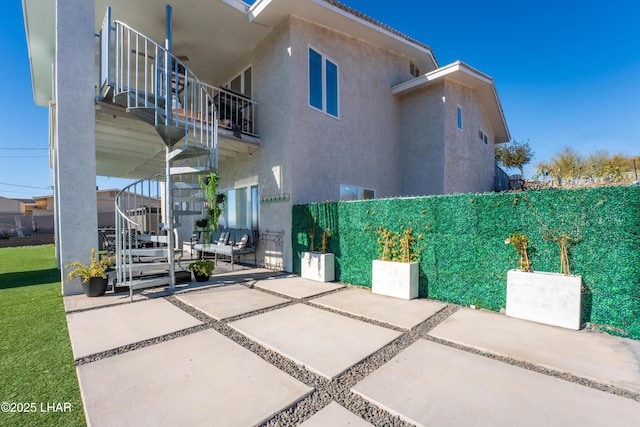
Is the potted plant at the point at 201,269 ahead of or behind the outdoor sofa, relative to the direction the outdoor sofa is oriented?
ahead

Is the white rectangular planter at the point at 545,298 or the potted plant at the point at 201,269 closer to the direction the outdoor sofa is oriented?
the potted plant

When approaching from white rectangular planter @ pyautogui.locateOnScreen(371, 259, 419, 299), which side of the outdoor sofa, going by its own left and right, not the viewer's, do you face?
left

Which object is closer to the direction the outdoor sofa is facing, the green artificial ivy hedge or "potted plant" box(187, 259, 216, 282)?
the potted plant

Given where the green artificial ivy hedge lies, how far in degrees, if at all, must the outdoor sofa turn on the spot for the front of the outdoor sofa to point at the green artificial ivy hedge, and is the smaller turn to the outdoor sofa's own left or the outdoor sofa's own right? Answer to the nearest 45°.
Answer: approximately 90° to the outdoor sofa's own left

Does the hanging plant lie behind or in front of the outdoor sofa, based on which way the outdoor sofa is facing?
in front

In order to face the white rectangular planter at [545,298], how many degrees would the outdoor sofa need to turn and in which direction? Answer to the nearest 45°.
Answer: approximately 90° to its left

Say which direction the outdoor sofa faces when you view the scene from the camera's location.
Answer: facing the viewer and to the left of the viewer

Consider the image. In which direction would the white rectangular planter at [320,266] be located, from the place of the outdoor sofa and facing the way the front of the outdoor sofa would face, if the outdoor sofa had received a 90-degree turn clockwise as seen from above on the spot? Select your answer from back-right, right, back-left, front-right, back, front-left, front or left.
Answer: back
